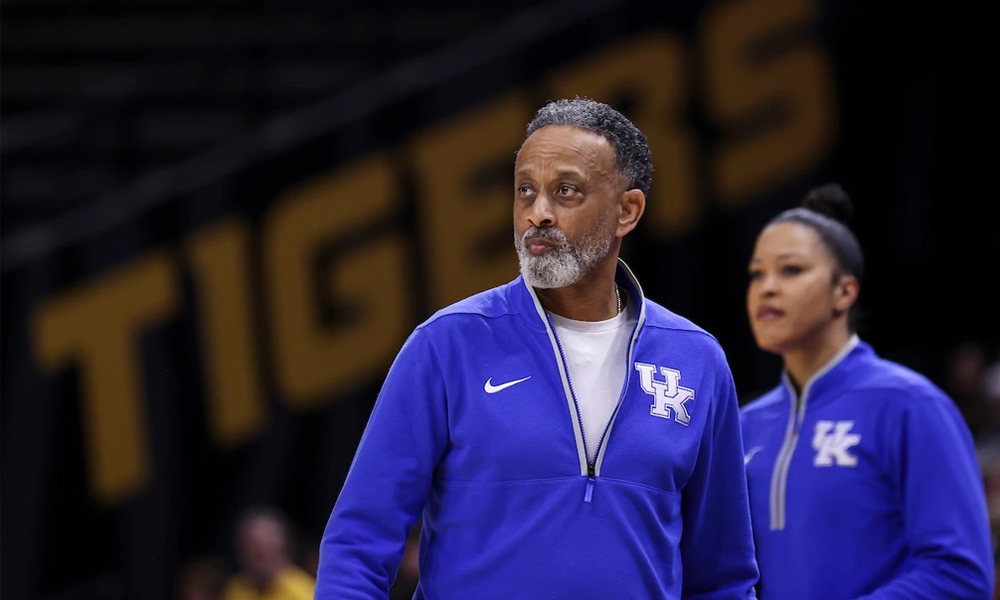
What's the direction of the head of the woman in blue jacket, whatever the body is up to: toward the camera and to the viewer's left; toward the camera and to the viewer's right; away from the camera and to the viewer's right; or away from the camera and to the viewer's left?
toward the camera and to the viewer's left

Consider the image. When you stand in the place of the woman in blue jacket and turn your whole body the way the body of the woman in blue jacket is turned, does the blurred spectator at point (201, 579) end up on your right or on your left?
on your right

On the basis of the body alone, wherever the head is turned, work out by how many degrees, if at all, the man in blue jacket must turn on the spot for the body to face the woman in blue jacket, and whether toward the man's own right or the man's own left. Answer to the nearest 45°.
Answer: approximately 135° to the man's own left

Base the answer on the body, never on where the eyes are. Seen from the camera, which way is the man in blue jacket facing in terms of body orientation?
toward the camera

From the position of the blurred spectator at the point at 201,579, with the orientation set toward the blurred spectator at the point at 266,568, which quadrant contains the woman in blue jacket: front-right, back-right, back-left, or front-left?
front-right

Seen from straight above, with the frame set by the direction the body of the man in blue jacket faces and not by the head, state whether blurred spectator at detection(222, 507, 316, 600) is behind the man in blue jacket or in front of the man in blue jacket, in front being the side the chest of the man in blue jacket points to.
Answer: behind

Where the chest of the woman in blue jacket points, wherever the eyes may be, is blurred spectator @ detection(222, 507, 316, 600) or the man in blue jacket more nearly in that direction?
the man in blue jacket

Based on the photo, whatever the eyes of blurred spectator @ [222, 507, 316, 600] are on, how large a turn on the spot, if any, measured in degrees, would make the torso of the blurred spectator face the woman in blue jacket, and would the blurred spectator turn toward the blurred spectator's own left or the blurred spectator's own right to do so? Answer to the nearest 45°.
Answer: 0° — they already face them

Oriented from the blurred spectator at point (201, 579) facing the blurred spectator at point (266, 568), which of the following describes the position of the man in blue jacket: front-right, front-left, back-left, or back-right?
front-right

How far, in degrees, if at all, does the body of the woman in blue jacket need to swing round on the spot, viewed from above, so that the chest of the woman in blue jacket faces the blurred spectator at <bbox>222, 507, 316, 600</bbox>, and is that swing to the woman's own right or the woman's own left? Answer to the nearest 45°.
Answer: approximately 90° to the woman's own right

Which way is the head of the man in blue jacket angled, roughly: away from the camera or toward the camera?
toward the camera

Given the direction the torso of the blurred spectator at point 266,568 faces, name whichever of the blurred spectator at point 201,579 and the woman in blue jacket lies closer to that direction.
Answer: the woman in blue jacket

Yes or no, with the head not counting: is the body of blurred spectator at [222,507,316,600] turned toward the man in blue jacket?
yes

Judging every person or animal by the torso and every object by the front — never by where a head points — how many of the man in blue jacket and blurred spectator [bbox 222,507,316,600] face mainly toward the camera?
2

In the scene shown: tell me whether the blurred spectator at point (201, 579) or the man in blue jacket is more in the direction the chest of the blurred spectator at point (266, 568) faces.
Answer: the man in blue jacket
